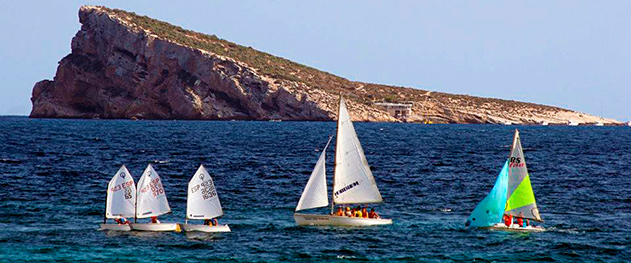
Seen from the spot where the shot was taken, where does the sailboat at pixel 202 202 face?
facing to the left of the viewer
